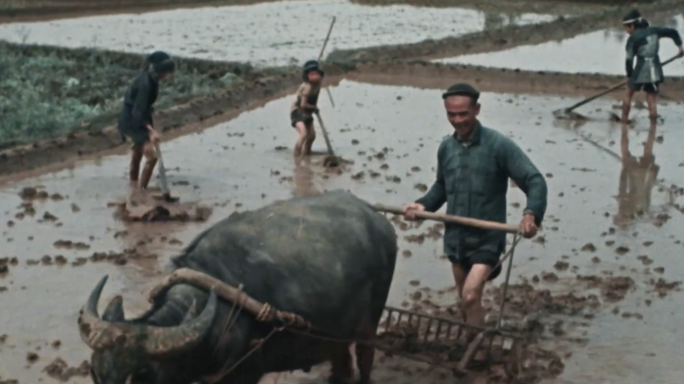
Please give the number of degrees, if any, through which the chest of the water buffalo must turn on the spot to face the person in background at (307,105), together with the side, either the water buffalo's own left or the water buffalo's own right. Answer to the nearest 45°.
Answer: approximately 135° to the water buffalo's own right

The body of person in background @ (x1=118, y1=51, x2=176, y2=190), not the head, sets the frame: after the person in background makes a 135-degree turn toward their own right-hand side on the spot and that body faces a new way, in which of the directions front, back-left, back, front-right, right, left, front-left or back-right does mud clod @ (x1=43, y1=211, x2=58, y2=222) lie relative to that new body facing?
front

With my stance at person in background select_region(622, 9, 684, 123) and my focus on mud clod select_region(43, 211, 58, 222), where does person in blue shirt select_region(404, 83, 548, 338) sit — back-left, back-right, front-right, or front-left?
front-left

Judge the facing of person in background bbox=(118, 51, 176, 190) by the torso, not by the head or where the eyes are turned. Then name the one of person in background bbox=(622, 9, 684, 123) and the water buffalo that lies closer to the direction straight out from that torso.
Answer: the person in background

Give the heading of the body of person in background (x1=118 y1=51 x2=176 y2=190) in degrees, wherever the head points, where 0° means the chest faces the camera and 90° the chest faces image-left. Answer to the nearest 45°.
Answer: approximately 270°

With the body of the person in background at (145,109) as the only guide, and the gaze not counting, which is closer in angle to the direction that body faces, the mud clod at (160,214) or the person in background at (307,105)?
the person in background

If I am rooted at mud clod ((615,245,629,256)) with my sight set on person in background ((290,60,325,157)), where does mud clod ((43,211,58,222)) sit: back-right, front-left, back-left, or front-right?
front-left

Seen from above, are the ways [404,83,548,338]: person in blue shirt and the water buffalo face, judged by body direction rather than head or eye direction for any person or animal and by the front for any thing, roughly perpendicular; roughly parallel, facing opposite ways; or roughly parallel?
roughly parallel

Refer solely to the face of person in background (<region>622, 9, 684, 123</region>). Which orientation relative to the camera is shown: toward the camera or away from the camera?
toward the camera

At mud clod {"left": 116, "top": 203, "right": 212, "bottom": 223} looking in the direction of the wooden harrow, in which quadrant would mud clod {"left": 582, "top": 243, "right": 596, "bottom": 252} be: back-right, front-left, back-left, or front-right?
front-left

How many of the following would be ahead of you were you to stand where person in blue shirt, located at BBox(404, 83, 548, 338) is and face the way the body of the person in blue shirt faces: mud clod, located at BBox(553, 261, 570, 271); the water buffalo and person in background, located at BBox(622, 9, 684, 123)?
1

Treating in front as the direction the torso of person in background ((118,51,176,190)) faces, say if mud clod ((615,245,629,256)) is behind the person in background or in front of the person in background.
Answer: in front
